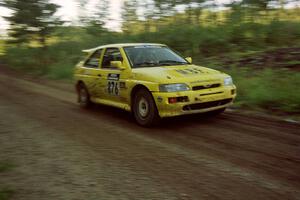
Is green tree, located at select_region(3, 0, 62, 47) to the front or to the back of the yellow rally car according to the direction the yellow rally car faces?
to the back

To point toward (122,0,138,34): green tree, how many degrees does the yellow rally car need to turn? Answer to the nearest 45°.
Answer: approximately 135° to its left

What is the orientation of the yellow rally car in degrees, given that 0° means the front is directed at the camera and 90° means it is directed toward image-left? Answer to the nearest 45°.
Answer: approximately 315°
